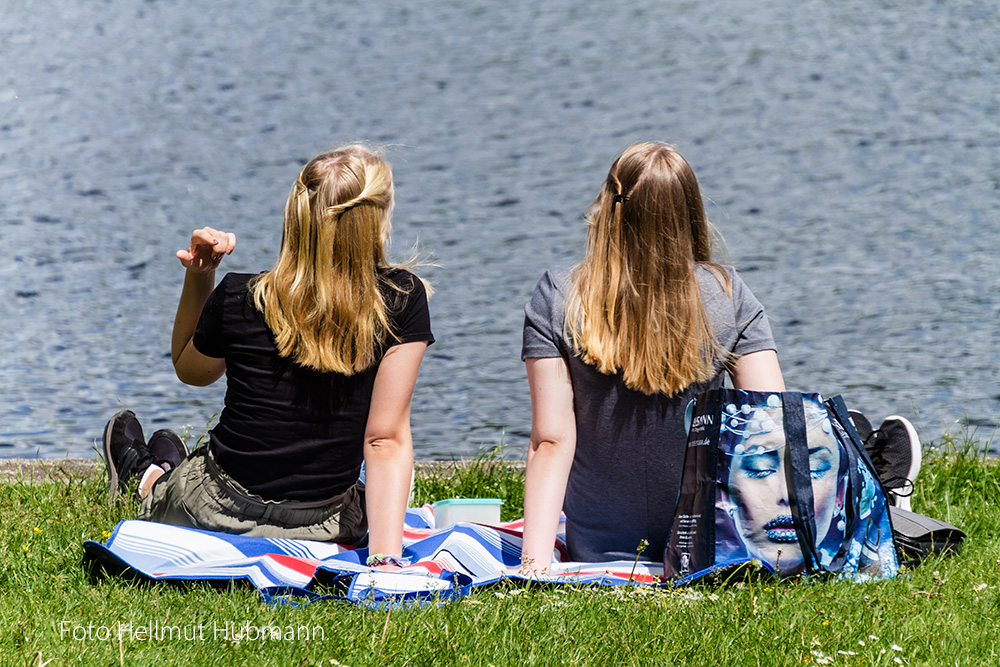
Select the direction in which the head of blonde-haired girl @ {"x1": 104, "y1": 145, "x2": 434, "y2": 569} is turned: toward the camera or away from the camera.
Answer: away from the camera

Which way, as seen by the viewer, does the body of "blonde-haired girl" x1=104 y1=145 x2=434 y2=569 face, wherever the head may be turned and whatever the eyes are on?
away from the camera

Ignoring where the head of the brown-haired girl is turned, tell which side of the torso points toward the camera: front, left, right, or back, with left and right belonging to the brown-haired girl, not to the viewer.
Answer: back

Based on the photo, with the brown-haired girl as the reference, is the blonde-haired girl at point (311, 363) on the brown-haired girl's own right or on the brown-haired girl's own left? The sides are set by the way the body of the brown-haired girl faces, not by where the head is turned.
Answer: on the brown-haired girl's own left

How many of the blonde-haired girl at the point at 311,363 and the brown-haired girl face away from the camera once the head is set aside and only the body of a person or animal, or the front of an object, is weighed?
2

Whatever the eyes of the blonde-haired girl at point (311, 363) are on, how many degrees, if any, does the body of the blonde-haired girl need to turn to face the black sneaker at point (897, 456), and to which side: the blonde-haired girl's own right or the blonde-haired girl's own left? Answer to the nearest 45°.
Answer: approximately 90° to the blonde-haired girl's own right

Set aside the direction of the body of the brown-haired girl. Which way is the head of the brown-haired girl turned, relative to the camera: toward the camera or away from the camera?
away from the camera
